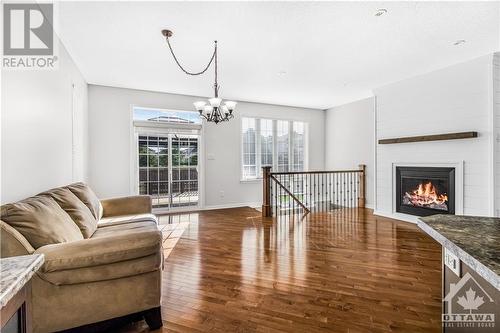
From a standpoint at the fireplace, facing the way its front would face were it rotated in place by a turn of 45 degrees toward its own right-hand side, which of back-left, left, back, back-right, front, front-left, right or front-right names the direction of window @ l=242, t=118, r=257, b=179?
front

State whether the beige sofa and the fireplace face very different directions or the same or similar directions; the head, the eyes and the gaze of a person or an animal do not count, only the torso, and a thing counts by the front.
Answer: very different directions

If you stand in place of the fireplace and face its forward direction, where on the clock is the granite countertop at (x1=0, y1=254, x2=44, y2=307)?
The granite countertop is roughly at 11 o'clock from the fireplace.

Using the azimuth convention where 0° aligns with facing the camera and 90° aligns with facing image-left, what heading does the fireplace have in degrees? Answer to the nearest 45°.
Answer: approximately 45°

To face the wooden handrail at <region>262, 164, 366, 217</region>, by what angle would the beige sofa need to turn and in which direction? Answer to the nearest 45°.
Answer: approximately 45° to its left

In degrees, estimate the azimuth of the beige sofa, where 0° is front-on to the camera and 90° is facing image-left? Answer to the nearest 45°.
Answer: approximately 270°

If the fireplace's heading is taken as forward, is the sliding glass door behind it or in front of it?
in front

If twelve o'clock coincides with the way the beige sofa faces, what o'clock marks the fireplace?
The fireplace is roughly at 12 o'clock from the beige sofa.

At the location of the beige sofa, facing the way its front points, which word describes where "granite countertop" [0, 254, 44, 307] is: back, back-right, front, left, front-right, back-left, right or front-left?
right

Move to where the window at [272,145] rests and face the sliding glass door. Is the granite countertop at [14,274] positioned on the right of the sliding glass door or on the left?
left

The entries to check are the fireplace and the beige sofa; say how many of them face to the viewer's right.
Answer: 1

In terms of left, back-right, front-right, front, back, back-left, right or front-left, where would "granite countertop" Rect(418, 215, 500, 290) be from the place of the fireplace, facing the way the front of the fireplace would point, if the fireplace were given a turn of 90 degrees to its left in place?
front-right

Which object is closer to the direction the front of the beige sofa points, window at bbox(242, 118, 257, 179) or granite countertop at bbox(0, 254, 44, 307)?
the window

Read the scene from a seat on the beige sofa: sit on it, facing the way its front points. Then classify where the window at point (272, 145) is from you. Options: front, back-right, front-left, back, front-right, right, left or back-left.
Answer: front-left

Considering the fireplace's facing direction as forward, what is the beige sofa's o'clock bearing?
The beige sofa is roughly at 11 o'clock from the fireplace.
